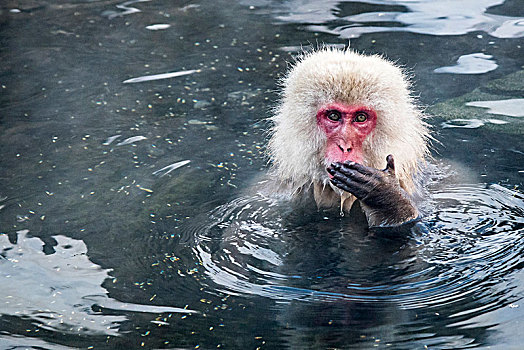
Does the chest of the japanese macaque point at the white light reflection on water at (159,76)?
no

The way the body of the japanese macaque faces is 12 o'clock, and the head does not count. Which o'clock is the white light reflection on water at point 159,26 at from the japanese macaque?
The white light reflection on water is roughly at 5 o'clock from the japanese macaque.

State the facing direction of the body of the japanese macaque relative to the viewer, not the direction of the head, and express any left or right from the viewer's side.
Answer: facing the viewer

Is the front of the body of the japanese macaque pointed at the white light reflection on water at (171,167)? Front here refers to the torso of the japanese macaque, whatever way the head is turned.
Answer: no
